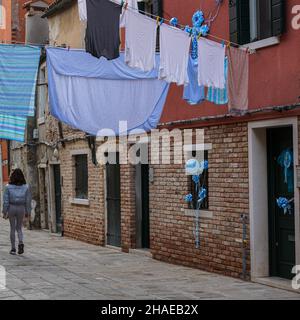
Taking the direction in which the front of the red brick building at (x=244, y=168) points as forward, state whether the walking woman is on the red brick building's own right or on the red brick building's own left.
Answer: on the red brick building's own right

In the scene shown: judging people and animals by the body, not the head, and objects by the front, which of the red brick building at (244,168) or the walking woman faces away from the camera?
the walking woman

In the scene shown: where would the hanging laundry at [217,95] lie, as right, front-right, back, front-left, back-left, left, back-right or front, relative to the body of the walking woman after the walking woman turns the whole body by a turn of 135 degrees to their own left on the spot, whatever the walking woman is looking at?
left

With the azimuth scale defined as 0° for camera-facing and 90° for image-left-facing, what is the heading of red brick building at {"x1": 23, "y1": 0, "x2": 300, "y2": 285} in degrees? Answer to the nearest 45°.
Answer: approximately 45°

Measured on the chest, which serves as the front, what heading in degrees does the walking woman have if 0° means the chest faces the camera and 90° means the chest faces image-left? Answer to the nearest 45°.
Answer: approximately 180°

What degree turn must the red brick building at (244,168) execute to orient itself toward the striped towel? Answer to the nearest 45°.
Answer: approximately 45° to its right

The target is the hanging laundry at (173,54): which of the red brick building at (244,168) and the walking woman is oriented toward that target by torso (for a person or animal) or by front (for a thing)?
the red brick building

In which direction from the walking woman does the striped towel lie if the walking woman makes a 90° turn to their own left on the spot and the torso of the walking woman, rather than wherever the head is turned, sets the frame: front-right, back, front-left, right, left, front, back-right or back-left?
left

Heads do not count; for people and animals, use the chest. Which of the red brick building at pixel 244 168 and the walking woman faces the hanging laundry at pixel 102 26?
the red brick building

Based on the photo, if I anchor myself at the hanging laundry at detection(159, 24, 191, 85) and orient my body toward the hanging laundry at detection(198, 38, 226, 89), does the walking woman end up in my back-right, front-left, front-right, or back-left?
back-left

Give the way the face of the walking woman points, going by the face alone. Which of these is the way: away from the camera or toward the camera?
away from the camera

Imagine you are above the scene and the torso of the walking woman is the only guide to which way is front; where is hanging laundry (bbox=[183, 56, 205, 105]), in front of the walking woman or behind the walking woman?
behind

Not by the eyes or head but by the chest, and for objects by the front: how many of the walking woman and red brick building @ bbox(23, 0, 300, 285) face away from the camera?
1

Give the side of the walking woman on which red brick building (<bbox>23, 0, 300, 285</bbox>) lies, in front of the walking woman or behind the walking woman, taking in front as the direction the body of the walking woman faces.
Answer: behind

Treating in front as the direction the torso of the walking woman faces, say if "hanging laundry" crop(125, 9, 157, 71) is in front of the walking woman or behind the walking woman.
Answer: behind
